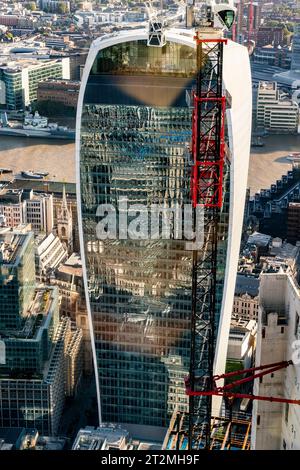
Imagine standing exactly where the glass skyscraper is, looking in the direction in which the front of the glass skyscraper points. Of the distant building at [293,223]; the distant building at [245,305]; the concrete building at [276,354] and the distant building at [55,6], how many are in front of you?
1

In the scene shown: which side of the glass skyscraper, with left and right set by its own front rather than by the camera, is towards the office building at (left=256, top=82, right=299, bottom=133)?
back

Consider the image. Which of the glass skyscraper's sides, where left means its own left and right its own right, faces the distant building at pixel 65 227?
back

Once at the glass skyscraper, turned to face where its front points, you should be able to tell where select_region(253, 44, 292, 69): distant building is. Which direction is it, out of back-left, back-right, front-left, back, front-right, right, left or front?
back

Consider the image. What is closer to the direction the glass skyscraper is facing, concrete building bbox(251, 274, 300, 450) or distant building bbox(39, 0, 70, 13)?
the concrete building

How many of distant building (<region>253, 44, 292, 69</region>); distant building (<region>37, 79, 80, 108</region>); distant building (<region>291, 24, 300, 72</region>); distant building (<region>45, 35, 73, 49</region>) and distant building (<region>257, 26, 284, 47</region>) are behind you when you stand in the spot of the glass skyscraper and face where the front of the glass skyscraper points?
5

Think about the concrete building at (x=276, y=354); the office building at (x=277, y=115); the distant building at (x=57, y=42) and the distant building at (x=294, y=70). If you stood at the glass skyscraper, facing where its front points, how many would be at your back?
3

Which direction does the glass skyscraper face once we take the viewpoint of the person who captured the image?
facing the viewer

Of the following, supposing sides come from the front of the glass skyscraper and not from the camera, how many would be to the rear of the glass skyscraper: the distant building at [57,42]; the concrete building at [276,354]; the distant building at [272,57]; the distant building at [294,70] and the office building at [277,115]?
4

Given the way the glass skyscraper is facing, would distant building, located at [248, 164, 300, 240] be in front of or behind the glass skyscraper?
behind

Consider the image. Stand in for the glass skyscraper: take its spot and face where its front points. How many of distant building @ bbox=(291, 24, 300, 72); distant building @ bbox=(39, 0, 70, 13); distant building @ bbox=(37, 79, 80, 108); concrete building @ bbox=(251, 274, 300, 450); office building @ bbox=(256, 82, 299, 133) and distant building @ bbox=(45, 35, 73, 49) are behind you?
5

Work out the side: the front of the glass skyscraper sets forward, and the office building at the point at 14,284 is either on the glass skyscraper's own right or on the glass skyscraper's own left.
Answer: on the glass skyscraper's own right

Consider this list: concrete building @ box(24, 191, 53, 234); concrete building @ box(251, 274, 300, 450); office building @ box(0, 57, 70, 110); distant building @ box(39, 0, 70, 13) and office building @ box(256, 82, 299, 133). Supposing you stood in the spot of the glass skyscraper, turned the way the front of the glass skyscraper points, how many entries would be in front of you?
1

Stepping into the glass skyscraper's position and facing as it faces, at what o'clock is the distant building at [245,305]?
The distant building is roughly at 7 o'clock from the glass skyscraper.

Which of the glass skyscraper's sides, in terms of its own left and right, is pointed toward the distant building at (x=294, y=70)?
back

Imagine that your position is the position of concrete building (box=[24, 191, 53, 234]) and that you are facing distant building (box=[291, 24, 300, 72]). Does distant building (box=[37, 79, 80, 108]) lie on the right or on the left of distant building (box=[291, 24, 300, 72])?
left

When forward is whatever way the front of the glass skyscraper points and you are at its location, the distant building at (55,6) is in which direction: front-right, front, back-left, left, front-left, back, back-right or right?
back
